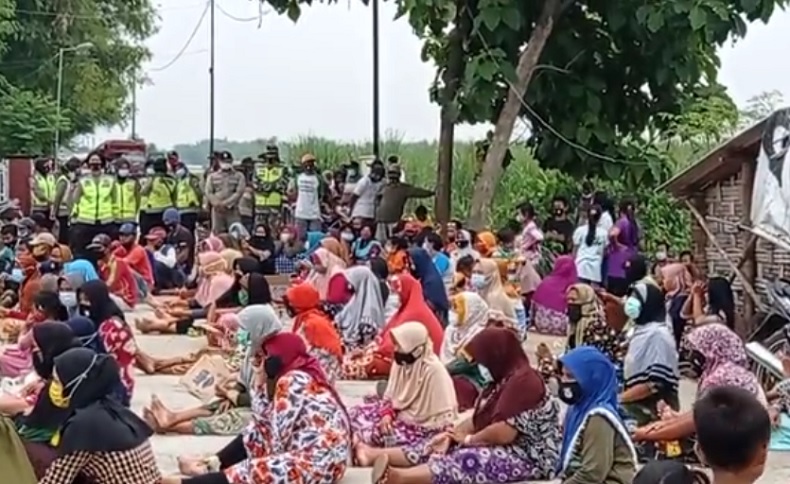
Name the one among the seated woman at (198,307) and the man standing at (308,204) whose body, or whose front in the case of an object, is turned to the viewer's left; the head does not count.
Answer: the seated woman

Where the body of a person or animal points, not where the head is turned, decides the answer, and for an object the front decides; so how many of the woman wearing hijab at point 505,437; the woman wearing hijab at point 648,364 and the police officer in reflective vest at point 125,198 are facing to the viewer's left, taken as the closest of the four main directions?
2

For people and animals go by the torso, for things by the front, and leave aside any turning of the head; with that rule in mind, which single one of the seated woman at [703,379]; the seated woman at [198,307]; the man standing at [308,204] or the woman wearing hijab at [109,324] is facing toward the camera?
the man standing

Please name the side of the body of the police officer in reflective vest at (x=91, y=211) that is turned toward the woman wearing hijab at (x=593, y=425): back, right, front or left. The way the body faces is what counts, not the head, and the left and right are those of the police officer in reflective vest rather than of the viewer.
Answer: front

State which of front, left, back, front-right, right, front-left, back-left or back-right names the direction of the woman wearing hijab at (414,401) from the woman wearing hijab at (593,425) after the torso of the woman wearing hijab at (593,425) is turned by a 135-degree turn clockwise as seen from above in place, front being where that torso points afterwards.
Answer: left

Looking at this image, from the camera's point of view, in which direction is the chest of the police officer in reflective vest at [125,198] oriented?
toward the camera

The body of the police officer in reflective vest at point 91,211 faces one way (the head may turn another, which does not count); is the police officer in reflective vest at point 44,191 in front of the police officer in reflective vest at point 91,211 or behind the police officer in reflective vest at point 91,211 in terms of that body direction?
behind

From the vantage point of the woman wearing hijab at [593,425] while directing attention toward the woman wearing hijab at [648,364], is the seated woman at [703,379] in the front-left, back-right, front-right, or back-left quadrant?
front-right

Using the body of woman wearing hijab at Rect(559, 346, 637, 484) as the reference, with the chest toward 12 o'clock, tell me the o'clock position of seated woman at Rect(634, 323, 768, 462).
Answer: The seated woman is roughly at 4 o'clock from the woman wearing hijab.

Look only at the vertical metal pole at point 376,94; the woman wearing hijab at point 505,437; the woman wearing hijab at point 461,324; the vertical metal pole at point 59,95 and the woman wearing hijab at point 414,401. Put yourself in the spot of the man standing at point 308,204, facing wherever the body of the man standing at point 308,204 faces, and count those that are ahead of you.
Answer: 3

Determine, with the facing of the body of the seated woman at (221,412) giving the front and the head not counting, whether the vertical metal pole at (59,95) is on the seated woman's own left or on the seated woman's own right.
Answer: on the seated woman's own right

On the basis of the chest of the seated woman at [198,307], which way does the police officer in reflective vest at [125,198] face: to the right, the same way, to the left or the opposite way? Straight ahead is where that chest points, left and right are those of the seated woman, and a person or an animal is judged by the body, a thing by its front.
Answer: to the left

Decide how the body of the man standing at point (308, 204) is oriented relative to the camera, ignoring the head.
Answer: toward the camera

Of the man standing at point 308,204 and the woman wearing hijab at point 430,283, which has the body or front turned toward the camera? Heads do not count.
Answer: the man standing

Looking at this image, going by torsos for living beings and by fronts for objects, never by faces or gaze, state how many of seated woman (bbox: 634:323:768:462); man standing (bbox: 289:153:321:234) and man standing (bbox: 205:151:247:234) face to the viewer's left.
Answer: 1

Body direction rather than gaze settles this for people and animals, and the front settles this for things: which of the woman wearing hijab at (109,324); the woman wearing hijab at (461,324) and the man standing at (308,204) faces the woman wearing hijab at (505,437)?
the man standing
